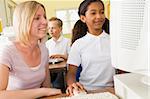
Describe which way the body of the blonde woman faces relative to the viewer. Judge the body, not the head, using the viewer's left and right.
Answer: facing the viewer and to the right of the viewer

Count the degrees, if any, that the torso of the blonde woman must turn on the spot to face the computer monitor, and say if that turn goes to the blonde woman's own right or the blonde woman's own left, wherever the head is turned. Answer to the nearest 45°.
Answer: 0° — they already face it
